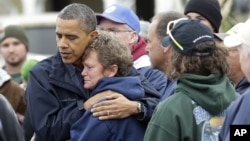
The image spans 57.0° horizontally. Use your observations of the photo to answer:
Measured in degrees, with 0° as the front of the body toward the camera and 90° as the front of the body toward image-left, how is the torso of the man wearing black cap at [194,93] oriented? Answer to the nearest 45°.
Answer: approximately 135°

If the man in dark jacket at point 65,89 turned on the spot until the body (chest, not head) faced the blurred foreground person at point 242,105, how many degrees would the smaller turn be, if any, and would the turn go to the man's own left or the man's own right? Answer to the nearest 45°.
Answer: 0° — they already face them

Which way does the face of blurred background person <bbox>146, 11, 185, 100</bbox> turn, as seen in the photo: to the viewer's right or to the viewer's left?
to the viewer's left

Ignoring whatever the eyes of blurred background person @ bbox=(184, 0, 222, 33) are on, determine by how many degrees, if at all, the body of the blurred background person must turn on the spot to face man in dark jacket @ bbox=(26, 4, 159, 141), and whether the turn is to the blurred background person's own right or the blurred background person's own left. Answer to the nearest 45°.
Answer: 0° — they already face them

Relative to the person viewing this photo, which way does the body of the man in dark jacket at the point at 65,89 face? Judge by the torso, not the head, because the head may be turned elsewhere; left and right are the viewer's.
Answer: facing the viewer and to the right of the viewer
